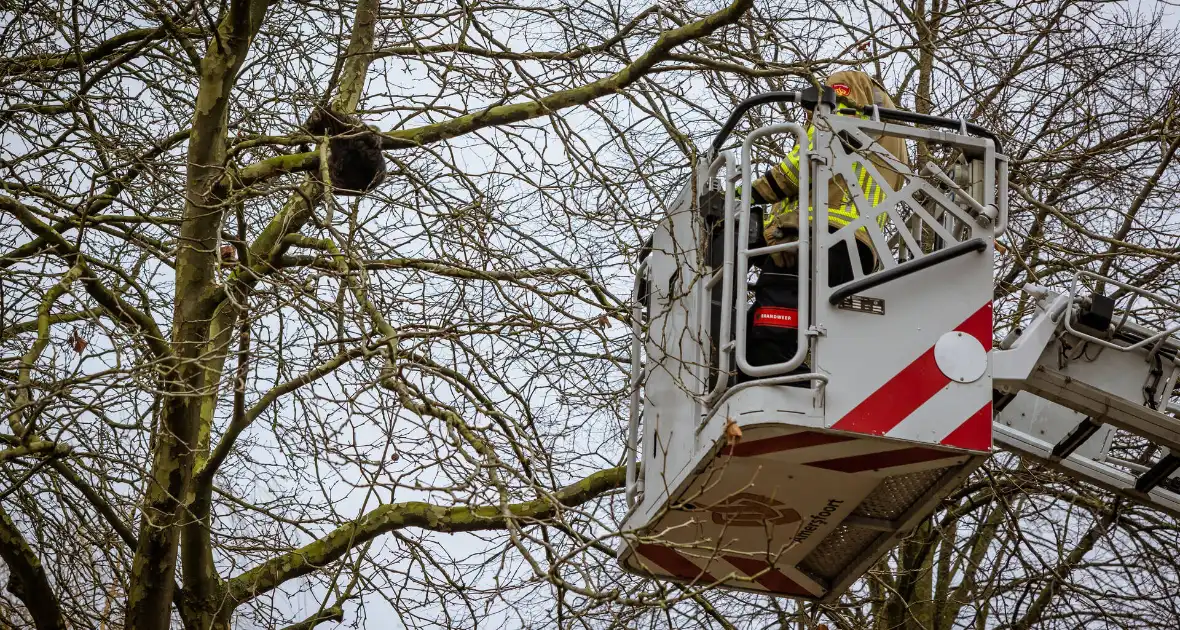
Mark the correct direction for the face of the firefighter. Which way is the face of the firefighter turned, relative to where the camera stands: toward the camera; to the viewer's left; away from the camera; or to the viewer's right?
to the viewer's left

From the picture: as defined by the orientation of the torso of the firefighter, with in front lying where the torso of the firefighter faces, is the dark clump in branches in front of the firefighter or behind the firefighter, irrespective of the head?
in front

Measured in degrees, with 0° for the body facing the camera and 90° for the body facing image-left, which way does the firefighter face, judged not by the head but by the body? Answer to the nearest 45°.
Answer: approximately 90°
